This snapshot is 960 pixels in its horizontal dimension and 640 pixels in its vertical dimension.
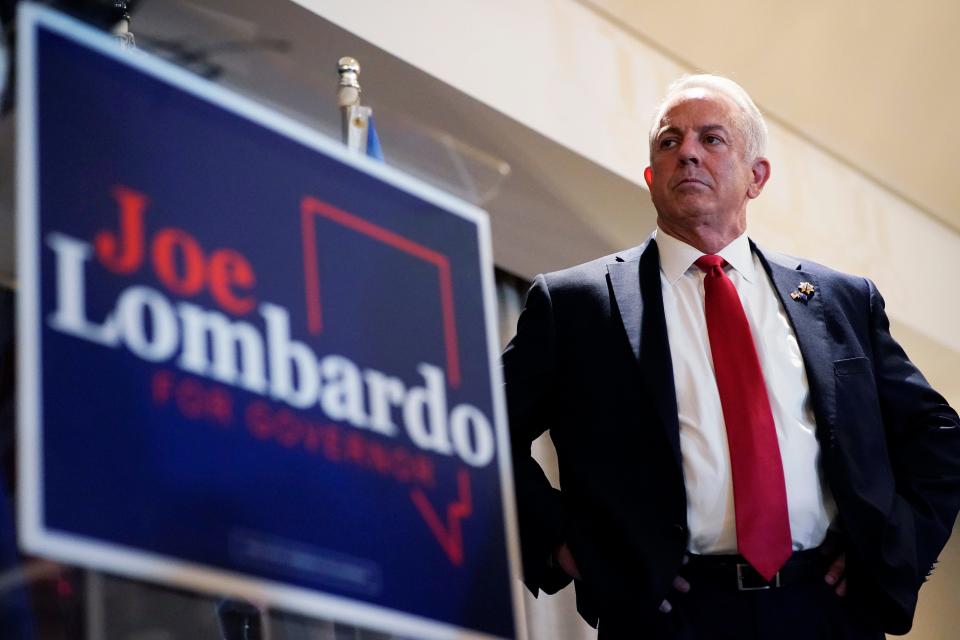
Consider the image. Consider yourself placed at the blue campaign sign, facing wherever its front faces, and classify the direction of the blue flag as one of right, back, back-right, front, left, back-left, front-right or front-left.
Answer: back-left

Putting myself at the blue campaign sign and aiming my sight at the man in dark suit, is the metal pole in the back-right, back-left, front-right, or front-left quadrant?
front-left

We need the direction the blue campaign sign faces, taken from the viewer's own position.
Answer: facing the viewer and to the right of the viewer

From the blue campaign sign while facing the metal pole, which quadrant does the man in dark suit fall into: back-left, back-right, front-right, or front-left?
front-right

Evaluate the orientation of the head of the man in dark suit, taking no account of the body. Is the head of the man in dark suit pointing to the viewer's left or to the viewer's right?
to the viewer's left

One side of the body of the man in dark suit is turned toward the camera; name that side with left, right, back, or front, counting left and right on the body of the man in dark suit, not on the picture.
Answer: front

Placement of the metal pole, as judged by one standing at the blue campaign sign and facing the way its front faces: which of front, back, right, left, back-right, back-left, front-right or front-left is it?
back-left

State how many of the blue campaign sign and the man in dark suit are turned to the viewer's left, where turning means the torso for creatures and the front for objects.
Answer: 0

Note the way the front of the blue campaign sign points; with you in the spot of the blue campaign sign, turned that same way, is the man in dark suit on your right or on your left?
on your left

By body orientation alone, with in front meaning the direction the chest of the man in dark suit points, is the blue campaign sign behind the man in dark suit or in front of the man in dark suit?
in front
